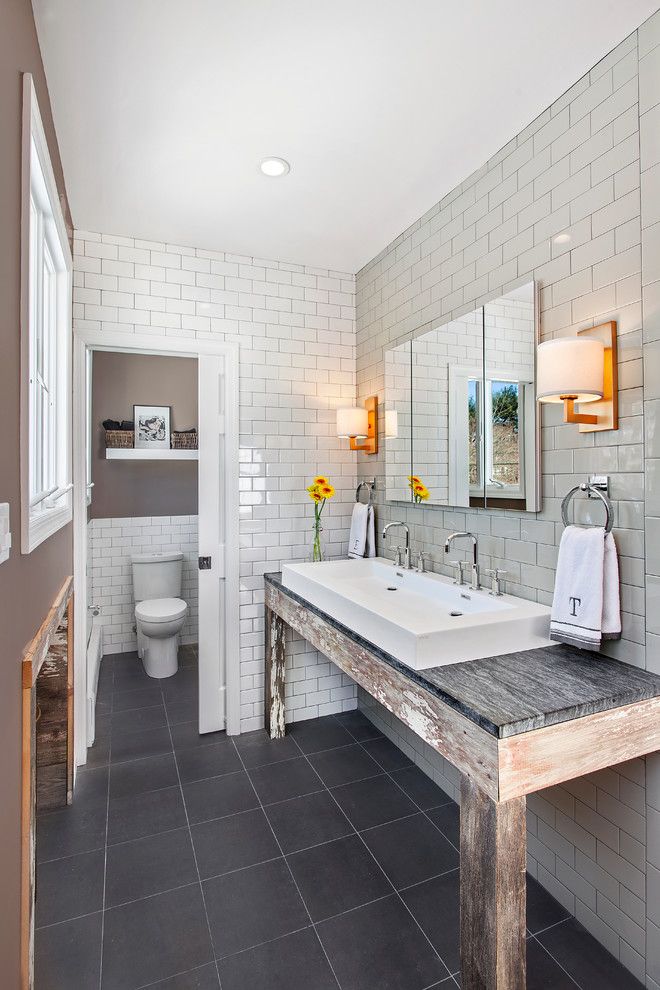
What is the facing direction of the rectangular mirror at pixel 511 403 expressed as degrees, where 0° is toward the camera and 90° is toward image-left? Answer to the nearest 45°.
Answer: approximately 45°

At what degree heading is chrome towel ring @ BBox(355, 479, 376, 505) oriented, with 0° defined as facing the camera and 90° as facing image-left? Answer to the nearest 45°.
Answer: approximately 45°

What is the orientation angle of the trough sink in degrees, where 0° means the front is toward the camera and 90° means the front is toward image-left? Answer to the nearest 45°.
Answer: approximately 45°

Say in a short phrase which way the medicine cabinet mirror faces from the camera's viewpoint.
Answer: facing the viewer and to the left of the viewer

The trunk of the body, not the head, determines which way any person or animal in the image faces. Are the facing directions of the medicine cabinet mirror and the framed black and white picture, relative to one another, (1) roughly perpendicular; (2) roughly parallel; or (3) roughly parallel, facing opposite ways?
roughly perpendicular

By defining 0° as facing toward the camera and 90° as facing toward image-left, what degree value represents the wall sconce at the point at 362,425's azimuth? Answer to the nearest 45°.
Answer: approximately 45°

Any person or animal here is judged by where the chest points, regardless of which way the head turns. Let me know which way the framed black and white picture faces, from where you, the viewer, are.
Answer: facing the viewer

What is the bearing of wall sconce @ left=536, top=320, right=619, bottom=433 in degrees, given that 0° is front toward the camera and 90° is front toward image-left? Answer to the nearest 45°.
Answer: approximately 45°
